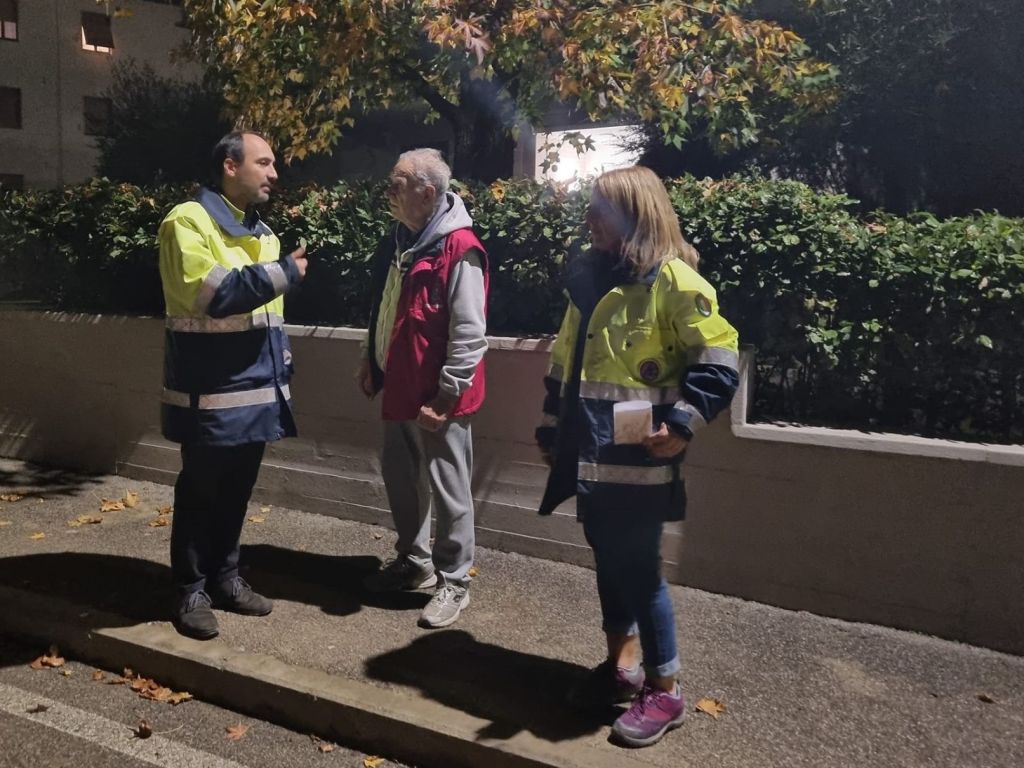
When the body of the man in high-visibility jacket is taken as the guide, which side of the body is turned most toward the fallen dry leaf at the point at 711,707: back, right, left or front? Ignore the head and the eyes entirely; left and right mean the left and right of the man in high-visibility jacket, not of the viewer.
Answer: front

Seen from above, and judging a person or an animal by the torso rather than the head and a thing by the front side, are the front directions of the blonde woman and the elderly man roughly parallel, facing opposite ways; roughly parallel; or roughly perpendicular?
roughly parallel

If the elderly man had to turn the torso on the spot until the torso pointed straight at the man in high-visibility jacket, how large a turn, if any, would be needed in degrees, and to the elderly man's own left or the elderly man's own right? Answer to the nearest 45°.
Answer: approximately 45° to the elderly man's own right

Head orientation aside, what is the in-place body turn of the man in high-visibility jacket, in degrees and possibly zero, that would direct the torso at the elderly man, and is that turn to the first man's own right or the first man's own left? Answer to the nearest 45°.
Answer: approximately 45° to the first man's own left

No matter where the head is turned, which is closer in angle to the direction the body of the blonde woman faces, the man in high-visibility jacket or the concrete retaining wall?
the man in high-visibility jacket

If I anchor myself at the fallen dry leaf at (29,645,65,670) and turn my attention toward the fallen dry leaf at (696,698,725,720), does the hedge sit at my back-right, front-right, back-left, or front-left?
front-left

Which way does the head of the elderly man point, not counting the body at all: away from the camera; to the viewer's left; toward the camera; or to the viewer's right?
to the viewer's left

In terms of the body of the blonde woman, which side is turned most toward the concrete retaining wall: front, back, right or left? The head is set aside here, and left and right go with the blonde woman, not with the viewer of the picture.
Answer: right

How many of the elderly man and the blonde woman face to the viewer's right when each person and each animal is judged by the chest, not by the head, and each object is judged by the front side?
0

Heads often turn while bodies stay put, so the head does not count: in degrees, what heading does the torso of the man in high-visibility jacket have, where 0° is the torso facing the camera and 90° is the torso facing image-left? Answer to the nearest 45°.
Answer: approximately 315°

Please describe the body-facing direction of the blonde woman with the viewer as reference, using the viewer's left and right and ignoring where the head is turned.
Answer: facing the viewer and to the left of the viewer
